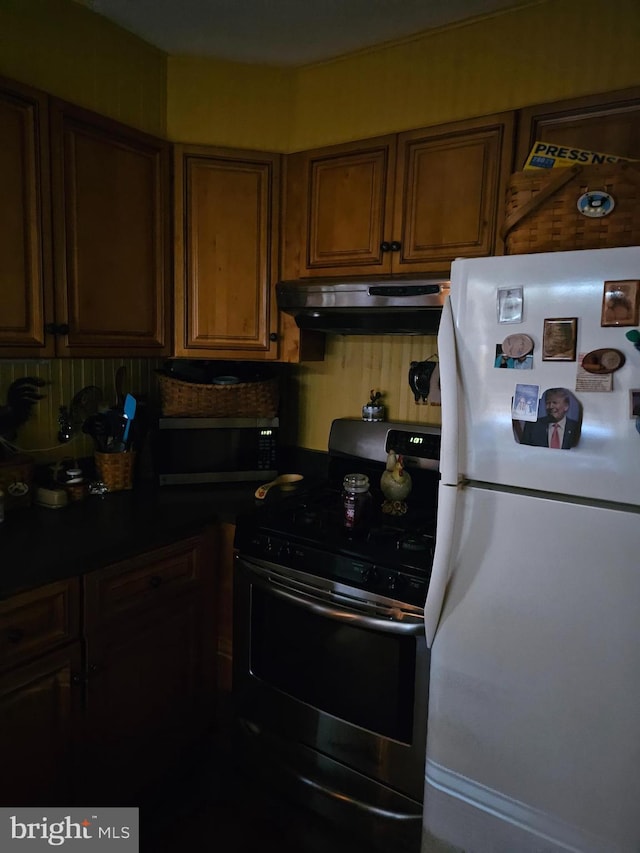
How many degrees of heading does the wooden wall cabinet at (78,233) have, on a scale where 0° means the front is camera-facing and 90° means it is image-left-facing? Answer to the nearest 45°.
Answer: approximately 315°

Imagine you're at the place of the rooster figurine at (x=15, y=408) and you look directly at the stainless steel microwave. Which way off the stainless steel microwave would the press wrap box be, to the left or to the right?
right

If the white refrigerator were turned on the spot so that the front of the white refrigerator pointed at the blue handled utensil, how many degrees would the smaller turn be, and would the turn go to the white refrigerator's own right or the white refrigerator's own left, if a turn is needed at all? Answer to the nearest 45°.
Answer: approximately 45° to the white refrigerator's own right

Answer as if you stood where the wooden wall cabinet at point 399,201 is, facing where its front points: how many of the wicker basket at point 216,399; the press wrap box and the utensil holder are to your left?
1
